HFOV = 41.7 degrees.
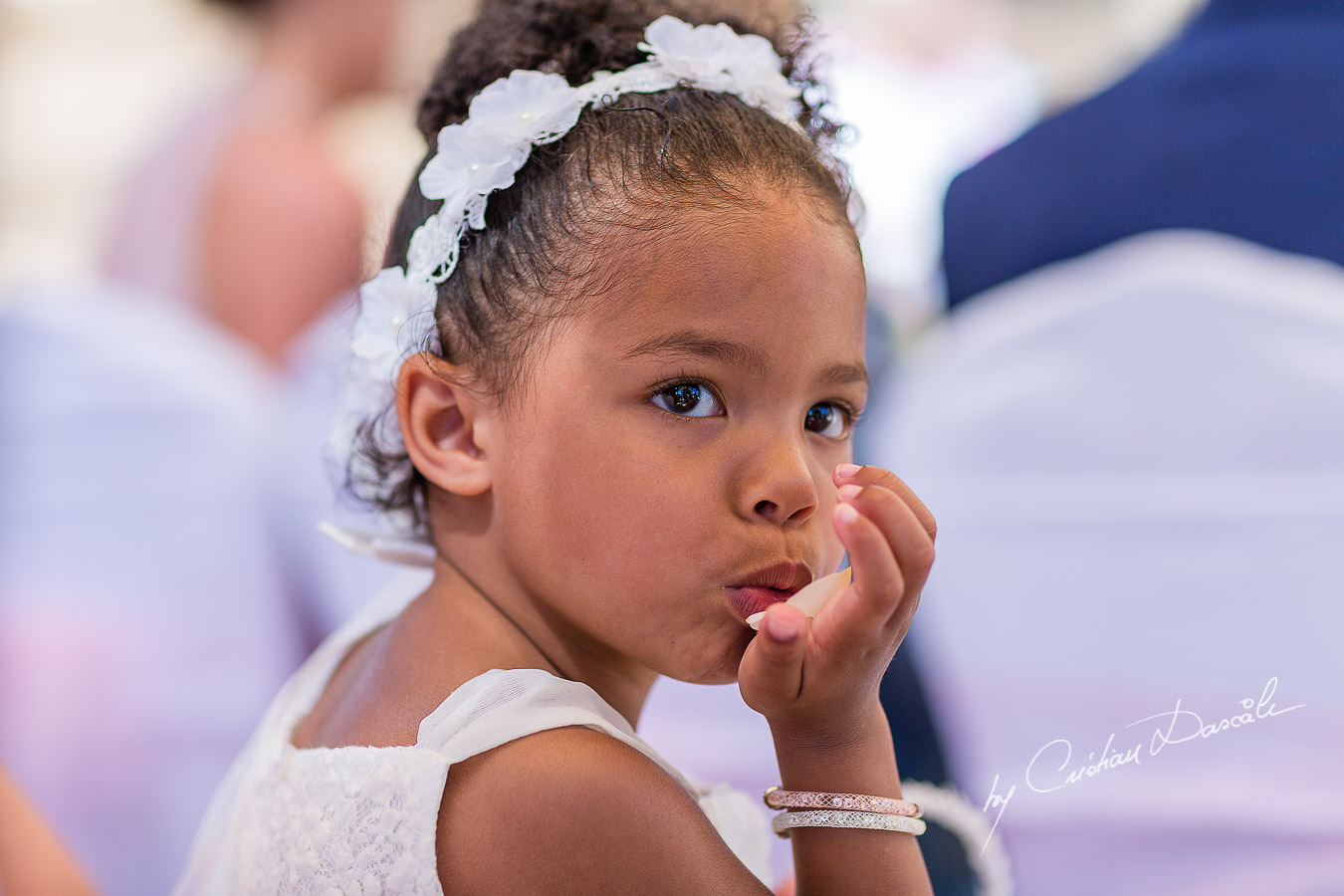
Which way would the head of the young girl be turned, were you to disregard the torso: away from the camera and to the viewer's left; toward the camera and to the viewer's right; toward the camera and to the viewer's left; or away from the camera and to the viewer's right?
toward the camera and to the viewer's right

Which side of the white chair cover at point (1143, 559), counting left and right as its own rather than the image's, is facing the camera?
back
